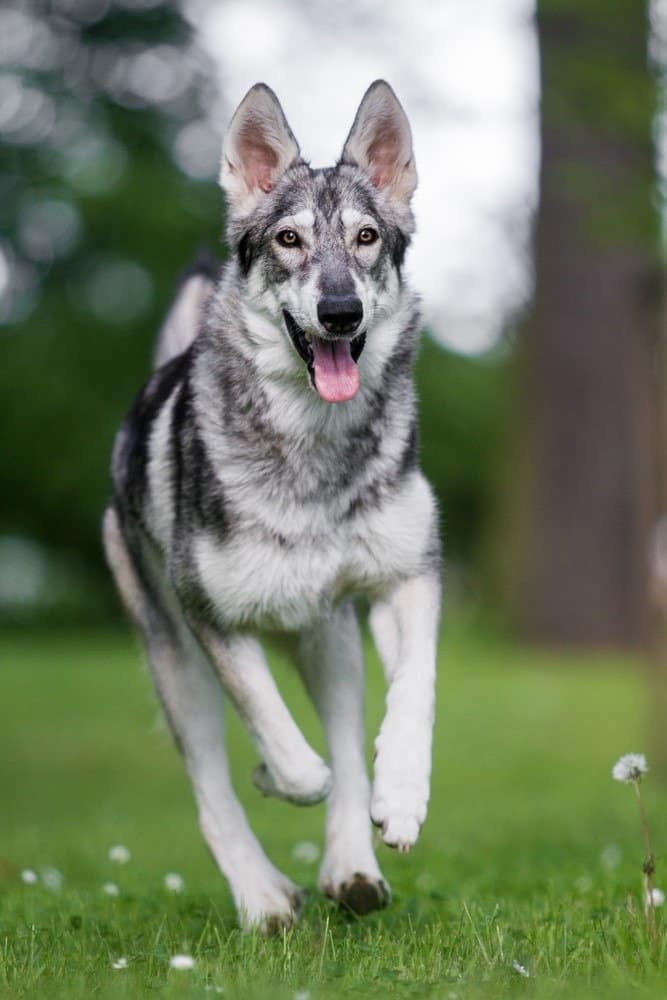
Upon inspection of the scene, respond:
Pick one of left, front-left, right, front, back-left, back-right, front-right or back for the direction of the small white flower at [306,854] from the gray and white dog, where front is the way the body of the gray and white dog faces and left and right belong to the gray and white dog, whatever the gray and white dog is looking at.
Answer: back

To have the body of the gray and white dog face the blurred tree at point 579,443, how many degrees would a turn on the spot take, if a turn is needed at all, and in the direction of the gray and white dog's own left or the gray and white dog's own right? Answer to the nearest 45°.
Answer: approximately 180°

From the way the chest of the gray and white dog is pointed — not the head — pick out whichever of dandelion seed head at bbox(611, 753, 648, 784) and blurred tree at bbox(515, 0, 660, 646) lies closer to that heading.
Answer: the dandelion seed head

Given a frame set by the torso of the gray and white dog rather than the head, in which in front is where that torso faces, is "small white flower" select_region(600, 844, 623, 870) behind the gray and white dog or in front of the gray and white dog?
behind

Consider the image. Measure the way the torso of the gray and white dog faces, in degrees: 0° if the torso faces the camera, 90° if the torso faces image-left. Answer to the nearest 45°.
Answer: approximately 0°

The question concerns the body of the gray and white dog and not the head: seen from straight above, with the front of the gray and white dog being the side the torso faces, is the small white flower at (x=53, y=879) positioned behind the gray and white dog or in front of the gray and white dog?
behind

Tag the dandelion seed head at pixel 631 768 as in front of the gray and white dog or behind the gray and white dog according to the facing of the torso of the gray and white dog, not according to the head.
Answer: in front

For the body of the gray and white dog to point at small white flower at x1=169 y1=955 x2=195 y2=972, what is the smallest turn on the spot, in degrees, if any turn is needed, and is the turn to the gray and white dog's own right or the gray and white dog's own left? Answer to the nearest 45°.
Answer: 0° — it already faces it
